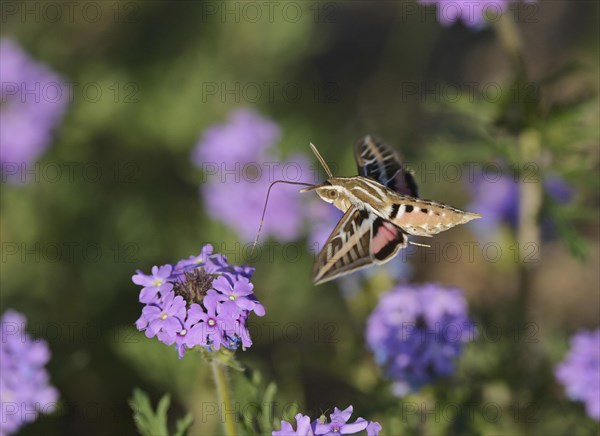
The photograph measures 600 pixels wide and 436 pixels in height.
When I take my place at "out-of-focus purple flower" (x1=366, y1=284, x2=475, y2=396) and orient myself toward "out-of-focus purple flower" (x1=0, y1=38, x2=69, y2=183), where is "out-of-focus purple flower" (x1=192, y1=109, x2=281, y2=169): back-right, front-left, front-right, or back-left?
front-right

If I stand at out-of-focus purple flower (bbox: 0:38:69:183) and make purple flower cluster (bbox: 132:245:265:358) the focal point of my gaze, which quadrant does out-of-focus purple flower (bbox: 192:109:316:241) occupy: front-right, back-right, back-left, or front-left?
front-left

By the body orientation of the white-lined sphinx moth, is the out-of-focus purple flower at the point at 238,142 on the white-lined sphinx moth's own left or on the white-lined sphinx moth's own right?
on the white-lined sphinx moth's own right

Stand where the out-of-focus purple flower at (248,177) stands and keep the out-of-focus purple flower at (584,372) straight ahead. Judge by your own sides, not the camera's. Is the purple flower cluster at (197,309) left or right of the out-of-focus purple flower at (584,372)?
right

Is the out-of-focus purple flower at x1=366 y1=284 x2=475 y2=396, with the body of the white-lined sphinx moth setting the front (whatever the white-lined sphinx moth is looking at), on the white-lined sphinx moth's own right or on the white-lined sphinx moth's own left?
on the white-lined sphinx moth's own right

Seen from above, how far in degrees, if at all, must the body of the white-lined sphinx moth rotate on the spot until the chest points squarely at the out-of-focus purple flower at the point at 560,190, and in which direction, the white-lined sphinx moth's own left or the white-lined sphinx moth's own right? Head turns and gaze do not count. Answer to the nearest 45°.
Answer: approximately 135° to the white-lined sphinx moth's own right

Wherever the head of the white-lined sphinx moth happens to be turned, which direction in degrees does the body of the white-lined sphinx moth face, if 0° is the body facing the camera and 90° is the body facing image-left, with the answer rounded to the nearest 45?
approximately 90°

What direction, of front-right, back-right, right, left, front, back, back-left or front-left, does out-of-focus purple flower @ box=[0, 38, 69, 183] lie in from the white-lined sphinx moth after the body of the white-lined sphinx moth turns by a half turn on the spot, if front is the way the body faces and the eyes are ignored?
back-left
